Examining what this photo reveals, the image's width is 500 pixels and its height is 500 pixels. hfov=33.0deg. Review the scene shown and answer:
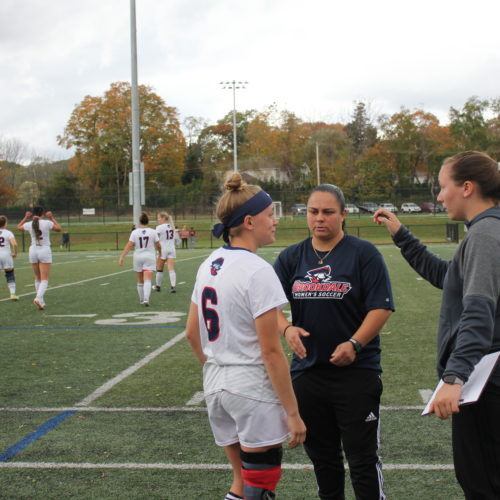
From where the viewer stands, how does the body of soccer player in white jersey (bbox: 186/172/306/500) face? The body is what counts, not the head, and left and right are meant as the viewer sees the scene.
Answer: facing away from the viewer and to the right of the viewer

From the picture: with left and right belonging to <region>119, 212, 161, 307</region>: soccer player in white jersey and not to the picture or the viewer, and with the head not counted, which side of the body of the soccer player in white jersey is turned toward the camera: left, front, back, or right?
back

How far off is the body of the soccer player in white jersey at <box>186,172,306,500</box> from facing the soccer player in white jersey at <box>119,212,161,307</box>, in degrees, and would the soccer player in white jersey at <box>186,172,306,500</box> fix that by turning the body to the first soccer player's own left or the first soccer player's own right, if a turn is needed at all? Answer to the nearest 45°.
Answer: approximately 45° to the first soccer player's own left

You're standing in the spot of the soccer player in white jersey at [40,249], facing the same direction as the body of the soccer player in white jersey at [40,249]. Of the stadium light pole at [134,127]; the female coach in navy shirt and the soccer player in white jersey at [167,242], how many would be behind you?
1

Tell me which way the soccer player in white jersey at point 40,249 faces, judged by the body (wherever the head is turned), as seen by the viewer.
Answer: away from the camera

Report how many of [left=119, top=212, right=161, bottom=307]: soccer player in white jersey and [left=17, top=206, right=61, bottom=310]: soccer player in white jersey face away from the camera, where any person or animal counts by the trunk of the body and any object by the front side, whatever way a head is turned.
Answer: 2

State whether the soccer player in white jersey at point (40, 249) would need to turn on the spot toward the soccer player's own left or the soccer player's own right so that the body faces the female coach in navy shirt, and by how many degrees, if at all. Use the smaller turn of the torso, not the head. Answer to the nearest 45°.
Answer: approximately 180°

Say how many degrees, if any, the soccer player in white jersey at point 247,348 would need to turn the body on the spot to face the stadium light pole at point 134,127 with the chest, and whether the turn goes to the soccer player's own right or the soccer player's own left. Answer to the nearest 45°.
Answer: approximately 45° to the soccer player's own left

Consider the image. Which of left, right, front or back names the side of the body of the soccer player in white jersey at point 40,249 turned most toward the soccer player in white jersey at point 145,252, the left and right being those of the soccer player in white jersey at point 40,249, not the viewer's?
right

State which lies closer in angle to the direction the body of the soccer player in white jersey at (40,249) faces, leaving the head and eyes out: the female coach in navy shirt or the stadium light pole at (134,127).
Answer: the stadium light pole
